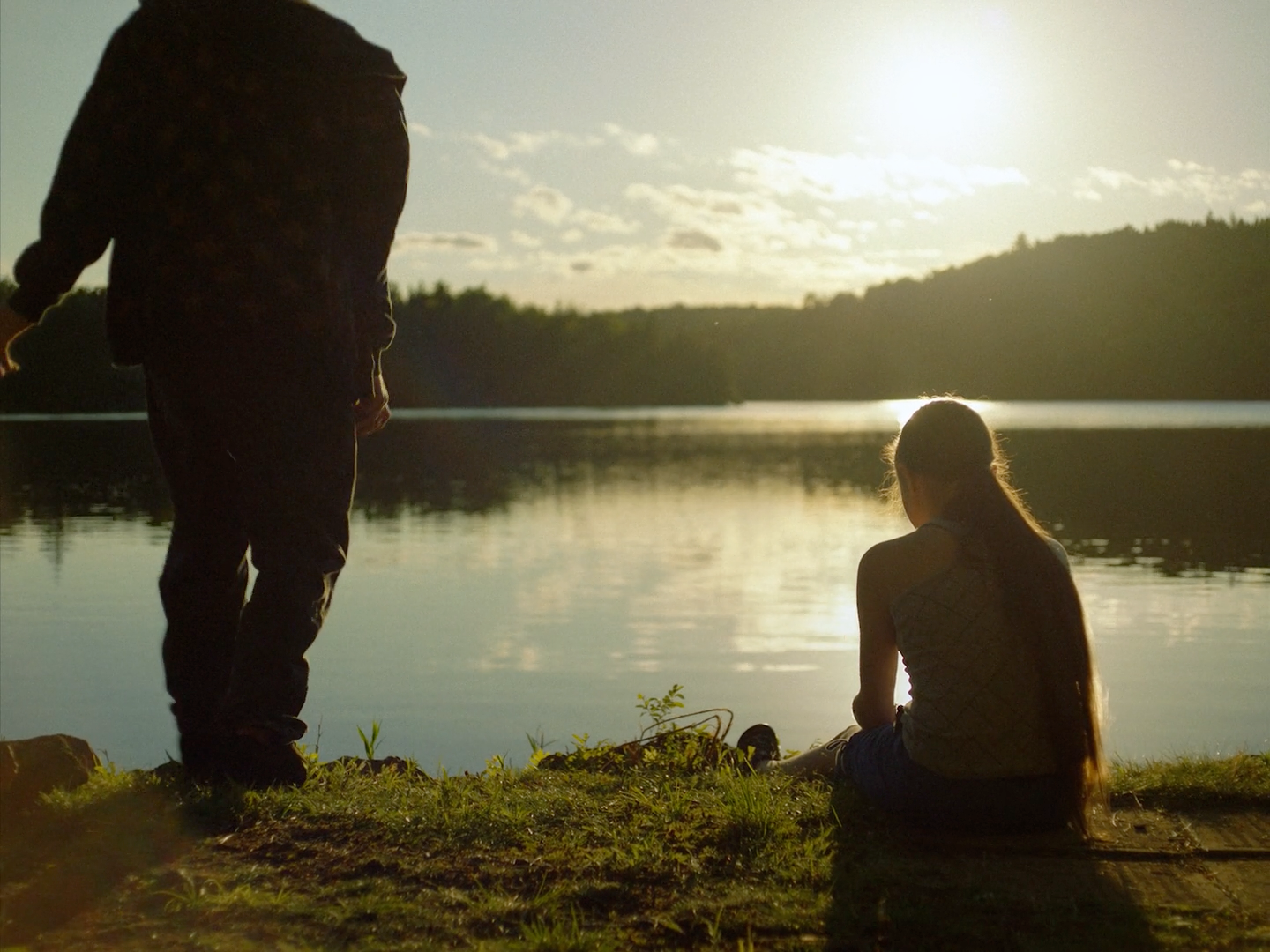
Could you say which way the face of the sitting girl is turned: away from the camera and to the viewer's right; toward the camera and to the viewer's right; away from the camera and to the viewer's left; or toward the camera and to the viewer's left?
away from the camera and to the viewer's left

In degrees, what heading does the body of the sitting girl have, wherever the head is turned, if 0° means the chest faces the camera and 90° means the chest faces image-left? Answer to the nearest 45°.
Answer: approximately 135°
